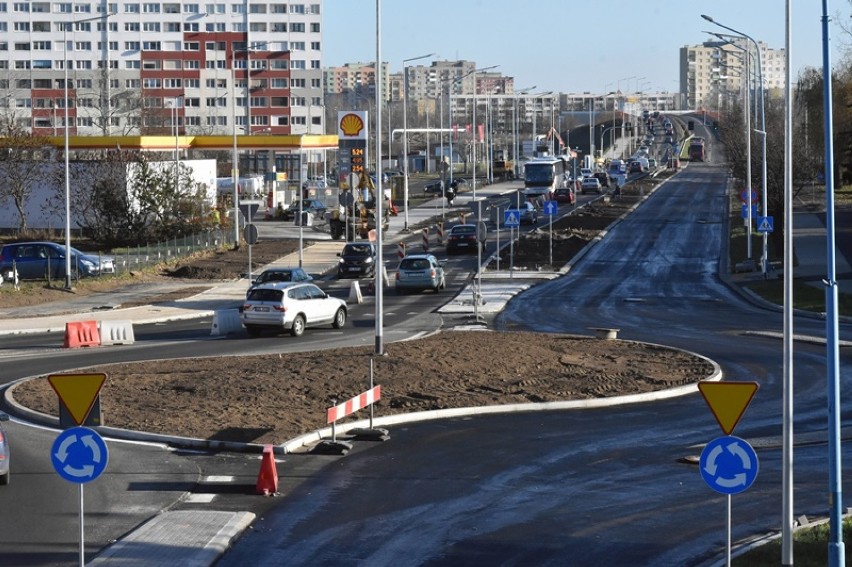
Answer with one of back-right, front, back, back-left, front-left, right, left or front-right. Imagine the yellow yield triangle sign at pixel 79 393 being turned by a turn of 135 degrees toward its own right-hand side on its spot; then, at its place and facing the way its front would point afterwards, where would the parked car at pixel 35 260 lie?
front-right

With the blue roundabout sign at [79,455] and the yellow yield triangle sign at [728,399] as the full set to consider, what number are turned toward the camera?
2

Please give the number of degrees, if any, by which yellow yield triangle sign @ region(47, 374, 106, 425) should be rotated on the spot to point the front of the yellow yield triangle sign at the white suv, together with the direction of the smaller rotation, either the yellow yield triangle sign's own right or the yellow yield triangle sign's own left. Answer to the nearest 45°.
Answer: approximately 180°

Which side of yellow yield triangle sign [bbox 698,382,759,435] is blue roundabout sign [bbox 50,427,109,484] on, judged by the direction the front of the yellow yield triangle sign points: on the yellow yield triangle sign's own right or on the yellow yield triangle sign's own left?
on the yellow yield triangle sign's own right

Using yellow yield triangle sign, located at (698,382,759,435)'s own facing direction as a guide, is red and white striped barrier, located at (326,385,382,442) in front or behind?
behind

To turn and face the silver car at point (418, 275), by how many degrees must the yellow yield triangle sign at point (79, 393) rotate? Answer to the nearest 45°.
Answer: approximately 180°

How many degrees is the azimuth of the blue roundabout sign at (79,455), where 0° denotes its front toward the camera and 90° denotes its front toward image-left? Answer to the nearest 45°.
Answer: approximately 0°

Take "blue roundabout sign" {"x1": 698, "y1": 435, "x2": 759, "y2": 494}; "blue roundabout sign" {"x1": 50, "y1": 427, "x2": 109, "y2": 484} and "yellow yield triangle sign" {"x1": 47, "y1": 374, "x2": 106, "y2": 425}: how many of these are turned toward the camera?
3
